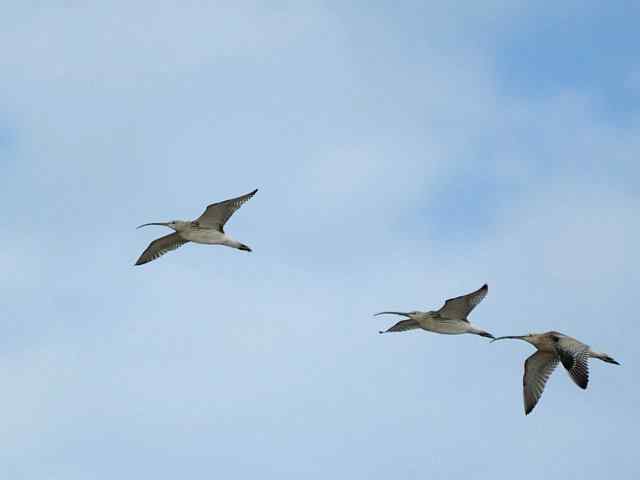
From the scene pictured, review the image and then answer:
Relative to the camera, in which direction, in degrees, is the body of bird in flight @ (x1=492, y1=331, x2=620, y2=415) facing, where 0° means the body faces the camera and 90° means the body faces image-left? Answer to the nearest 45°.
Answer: approximately 90°

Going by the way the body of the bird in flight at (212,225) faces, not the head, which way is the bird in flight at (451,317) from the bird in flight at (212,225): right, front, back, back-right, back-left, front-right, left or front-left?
back

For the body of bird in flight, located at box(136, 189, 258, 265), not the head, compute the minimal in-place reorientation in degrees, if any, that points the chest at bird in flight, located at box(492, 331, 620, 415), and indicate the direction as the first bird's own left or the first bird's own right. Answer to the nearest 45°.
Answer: approximately 180°

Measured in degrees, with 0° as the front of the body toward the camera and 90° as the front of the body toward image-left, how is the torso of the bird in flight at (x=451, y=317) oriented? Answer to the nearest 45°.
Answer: approximately 90°

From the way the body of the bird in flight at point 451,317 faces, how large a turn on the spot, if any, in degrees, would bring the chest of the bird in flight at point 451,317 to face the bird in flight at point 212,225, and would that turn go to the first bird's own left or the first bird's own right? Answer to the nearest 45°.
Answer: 0° — it already faces it

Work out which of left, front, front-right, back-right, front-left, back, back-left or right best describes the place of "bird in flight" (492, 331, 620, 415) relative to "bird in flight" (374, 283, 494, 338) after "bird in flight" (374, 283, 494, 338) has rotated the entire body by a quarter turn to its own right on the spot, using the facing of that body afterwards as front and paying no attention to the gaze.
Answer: right

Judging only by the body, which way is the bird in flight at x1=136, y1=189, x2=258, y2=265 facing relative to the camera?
to the viewer's left
